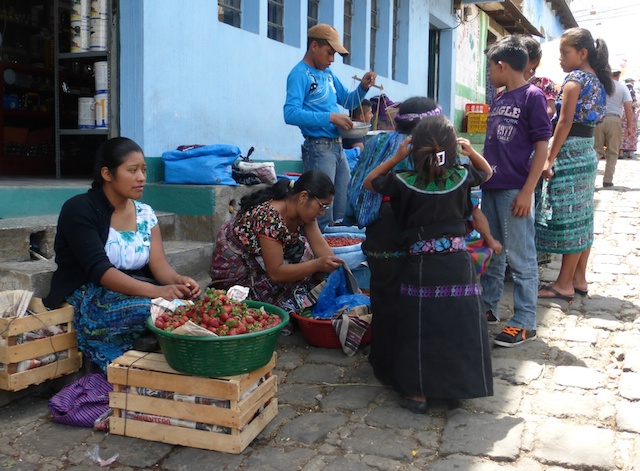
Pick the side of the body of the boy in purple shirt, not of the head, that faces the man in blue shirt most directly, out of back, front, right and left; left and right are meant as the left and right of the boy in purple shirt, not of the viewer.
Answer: right

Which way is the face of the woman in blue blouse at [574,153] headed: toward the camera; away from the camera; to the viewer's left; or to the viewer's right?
to the viewer's left

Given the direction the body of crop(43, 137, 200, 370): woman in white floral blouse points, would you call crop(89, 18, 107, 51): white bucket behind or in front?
behind

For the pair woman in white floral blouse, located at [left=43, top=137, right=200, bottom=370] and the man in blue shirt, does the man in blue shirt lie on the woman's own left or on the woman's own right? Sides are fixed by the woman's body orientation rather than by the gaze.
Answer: on the woman's own left

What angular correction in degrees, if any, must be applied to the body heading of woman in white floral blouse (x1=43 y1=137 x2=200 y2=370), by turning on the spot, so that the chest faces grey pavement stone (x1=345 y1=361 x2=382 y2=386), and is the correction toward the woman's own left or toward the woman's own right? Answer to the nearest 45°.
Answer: approximately 45° to the woman's own left

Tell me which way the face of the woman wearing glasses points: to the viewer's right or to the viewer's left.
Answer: to the viewer's right

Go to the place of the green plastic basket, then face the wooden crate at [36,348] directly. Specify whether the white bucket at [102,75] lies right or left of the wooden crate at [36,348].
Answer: right

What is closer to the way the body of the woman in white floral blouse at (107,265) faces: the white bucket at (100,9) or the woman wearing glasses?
the woman wearing glasses

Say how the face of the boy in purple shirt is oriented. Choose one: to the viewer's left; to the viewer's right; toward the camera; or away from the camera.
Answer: to the viewer's left

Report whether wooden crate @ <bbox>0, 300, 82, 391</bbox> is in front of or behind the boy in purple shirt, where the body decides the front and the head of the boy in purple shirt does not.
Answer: in front

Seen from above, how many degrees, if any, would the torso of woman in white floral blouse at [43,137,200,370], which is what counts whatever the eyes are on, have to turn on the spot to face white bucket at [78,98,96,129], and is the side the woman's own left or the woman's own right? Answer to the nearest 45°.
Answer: approximately 135° to the woman's own left

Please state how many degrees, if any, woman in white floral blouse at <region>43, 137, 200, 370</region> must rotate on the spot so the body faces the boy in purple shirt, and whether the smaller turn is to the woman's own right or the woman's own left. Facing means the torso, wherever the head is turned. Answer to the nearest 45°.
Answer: approximately 45° to the woman's own left

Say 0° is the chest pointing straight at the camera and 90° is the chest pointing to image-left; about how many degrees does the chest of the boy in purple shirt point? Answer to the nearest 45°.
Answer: approximately 45°

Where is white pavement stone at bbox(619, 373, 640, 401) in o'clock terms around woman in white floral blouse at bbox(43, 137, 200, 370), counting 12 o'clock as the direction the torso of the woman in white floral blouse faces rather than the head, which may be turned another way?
The white pavement stone is roughly at 11 o'clock from the woman in white floral blouse.

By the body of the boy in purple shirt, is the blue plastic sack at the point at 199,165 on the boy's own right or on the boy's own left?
on the boy's own right
